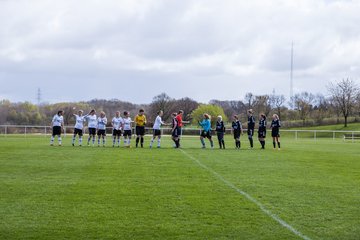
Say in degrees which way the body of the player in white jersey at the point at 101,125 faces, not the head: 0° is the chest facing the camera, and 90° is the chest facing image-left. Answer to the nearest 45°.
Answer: approximately 0°

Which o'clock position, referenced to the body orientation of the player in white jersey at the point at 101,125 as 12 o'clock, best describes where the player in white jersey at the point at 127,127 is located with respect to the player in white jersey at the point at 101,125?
the player in white jersey at the point at 127,127 is roughly at 10 o'clock from the player in white jersey at the point at 101,125.
